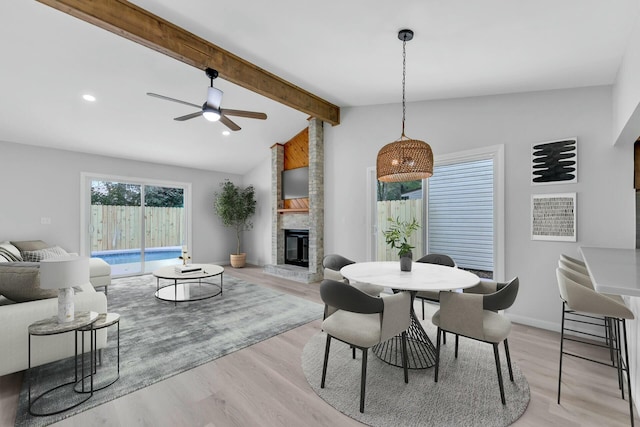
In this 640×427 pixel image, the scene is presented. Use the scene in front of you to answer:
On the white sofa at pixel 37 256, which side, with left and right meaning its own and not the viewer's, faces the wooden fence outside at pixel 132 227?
left

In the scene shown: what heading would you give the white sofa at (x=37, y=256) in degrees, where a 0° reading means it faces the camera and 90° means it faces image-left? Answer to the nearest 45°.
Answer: approximately 315°

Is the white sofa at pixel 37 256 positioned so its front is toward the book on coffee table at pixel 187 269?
yes

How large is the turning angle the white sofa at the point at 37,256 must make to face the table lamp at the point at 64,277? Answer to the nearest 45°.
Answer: approximately 45° to its right

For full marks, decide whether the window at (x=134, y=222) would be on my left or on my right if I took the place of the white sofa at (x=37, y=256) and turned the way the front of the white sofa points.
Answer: on my left

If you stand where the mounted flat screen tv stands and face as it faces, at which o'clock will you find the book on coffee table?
The book on coffee table is roughly at 12 o'clock from the mounted flat screen tv.

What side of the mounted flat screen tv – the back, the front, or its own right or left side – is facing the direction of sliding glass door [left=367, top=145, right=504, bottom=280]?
left

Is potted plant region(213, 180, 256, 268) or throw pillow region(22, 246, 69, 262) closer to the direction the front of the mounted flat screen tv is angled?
the throw pillow
